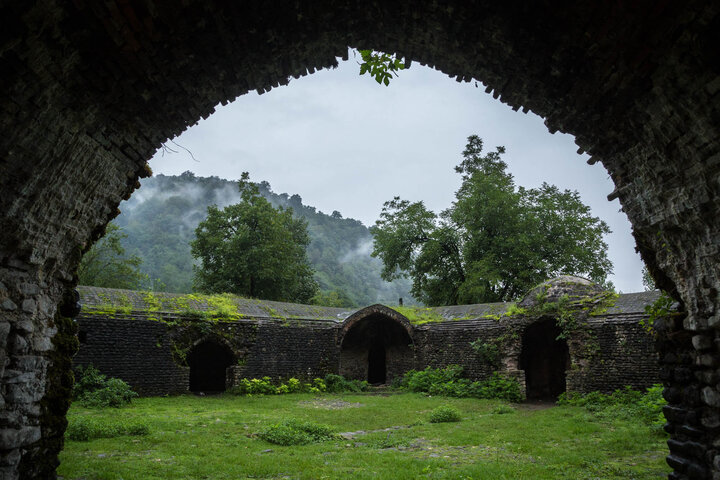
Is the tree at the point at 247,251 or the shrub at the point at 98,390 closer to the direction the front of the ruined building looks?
the shrub

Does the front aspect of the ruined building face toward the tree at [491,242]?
no

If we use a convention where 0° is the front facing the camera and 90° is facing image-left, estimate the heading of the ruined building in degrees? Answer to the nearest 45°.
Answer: approximately 0°

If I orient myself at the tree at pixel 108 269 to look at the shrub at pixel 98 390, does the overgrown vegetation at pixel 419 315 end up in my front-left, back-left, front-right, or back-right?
front-left

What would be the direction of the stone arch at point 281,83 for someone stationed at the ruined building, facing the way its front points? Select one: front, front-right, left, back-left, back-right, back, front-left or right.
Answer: front

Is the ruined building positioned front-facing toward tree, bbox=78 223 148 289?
no

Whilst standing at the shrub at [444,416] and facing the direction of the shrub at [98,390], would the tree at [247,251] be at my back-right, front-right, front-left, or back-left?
front-right

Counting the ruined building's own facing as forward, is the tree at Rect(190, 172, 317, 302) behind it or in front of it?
behind

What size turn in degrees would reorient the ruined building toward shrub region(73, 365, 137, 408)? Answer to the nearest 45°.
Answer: approximately 45° to its right

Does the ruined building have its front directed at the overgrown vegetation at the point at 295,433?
yes

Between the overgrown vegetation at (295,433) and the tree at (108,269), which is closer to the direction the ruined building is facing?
the overgrown vegetation

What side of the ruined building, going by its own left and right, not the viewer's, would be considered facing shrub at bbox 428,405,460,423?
front
